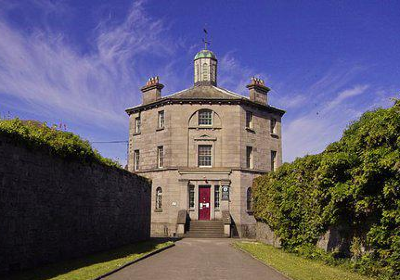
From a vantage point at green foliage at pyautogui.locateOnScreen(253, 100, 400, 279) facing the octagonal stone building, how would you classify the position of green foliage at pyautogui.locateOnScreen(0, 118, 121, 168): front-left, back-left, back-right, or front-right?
front-left

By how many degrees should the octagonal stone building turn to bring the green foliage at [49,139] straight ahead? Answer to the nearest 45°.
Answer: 0° — it already faces it

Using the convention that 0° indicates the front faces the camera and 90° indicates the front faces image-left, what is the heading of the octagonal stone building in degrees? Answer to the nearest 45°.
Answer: approximately 0°

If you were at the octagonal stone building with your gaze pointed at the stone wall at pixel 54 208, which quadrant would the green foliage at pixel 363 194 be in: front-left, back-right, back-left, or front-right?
front-left

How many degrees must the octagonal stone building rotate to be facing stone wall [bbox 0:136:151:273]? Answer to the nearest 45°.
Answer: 0° — it already faces it

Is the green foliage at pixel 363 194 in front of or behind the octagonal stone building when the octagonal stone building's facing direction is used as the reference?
in front

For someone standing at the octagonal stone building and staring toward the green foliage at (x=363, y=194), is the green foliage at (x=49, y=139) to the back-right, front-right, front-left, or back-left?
front-right

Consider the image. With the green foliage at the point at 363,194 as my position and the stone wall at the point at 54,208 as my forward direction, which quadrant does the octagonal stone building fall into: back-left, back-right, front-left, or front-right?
front-right
